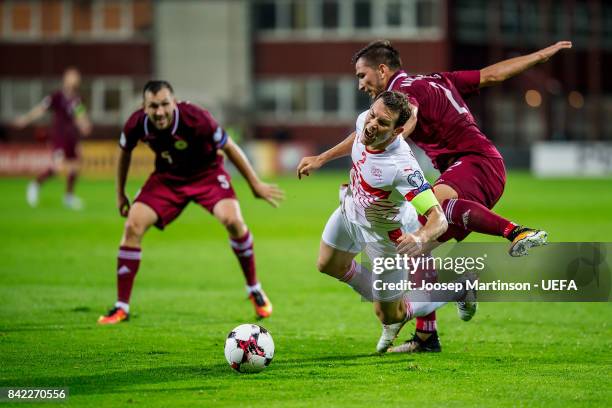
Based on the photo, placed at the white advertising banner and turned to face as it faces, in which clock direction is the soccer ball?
The soccer ball is roughly at 12 o'clock from the white advertising banner.

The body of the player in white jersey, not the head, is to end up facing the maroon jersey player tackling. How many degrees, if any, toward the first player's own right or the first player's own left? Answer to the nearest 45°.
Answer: approximately 180°

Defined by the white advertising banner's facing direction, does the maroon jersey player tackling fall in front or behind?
in front

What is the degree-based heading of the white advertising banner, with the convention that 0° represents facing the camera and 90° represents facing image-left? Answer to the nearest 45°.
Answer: approximately 0°

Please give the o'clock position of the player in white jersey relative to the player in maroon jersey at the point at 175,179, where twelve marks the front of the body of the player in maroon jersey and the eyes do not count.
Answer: The player in white jersey is roughly at 11 o'clock from the player in maroon jersey.

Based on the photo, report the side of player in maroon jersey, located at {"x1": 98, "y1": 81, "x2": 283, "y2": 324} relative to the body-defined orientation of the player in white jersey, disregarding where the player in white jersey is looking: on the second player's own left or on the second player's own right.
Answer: on the second player's own right

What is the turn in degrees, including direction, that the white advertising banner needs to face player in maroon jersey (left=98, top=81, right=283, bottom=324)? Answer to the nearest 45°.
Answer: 0° — it already faces them

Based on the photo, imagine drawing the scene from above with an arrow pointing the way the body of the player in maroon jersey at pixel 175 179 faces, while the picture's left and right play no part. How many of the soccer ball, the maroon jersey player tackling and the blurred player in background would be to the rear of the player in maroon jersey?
1
